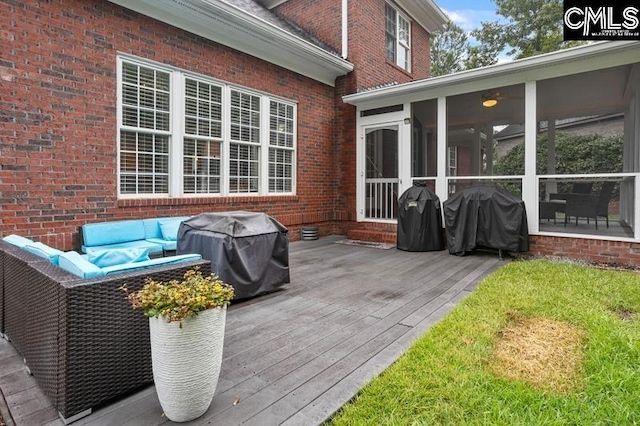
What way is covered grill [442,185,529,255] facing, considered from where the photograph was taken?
facing the viewer

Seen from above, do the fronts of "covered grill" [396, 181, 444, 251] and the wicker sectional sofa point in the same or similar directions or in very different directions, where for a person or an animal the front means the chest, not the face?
very different directions

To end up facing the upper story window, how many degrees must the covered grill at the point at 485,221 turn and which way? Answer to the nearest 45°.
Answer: approximately 135° to its right

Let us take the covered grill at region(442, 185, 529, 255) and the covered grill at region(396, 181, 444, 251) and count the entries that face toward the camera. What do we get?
2

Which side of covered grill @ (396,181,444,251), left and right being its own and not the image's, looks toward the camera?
front

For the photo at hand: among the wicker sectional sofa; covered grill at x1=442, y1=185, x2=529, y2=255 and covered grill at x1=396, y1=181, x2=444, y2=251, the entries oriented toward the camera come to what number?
2
